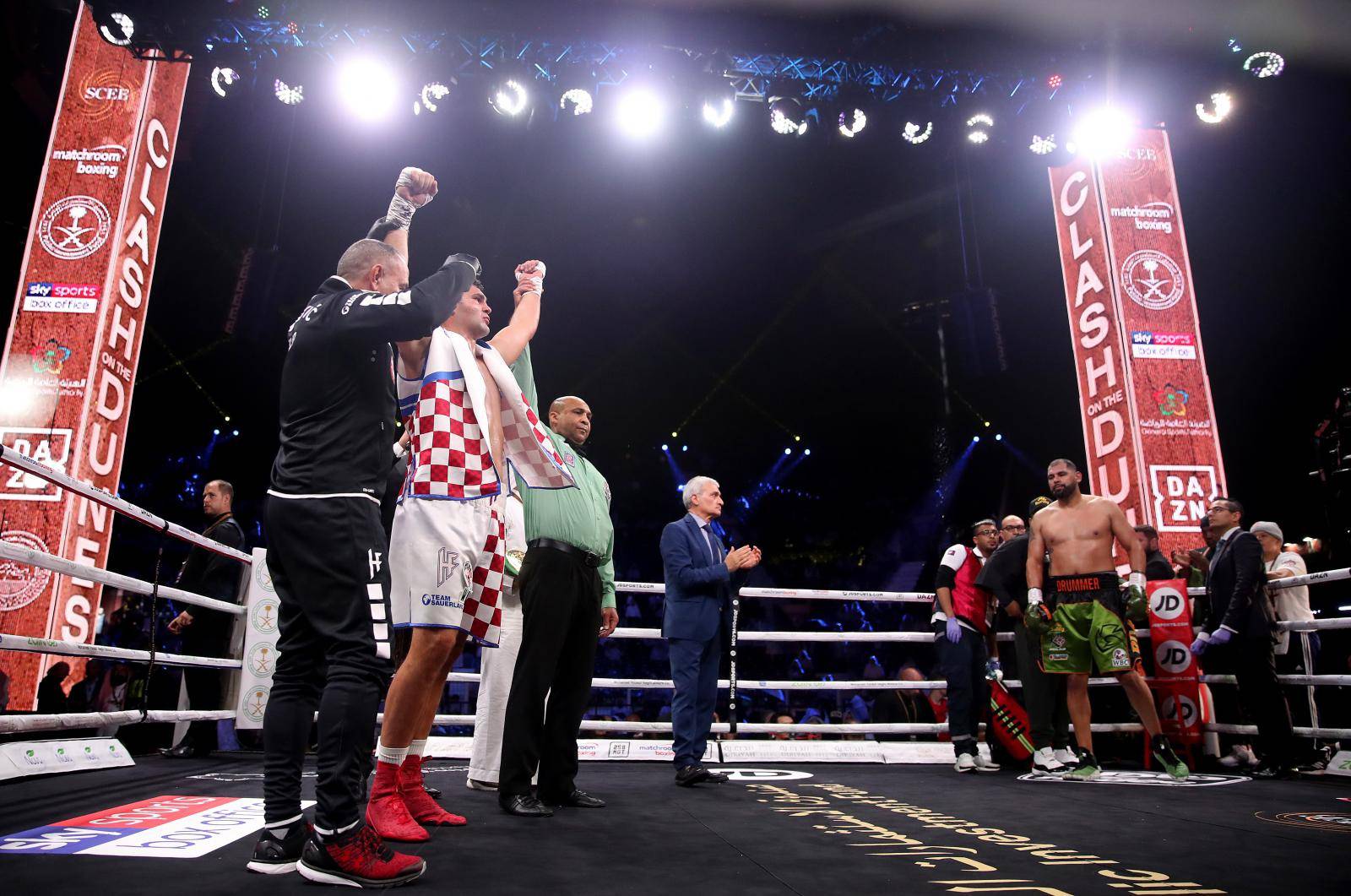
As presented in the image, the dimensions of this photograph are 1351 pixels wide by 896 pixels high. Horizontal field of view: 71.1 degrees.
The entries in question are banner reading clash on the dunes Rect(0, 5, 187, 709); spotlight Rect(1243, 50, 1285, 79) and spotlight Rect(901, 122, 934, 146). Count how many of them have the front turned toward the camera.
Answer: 3

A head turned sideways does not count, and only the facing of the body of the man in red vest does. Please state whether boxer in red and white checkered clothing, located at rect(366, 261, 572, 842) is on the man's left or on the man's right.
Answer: on the man's right

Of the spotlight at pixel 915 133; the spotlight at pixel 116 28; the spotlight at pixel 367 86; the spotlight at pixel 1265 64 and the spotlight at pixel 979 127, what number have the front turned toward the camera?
5

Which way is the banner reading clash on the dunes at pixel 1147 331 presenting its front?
toward the camera

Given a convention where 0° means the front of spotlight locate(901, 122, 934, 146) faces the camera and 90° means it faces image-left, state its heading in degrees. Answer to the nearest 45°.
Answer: approximately 0°

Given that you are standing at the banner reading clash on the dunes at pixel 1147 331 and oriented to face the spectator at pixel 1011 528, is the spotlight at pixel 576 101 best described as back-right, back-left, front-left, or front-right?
front-right

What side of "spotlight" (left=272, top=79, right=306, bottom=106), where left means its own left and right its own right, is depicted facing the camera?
front

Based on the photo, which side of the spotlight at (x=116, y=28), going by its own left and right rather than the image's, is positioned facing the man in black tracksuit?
front

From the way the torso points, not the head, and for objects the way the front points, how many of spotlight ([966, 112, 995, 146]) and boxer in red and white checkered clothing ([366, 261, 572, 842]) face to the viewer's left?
0

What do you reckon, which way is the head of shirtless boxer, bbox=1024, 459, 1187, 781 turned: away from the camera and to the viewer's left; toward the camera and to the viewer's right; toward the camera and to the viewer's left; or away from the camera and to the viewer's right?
toward the camera and to the viewer's left

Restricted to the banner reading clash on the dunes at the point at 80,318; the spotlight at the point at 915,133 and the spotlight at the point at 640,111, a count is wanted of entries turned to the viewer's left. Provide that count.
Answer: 0

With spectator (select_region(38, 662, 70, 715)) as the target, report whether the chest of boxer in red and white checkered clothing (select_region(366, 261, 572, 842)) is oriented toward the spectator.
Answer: no

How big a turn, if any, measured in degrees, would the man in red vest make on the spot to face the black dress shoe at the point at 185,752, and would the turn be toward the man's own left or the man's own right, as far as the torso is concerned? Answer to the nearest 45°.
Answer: approximately 90° to the man's own right

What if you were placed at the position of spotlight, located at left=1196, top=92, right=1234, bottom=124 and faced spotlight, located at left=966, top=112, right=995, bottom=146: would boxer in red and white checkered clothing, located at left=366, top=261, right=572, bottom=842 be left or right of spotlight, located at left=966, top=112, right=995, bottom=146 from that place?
left

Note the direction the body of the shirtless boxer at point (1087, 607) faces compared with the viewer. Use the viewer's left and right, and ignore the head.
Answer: facing the viewer

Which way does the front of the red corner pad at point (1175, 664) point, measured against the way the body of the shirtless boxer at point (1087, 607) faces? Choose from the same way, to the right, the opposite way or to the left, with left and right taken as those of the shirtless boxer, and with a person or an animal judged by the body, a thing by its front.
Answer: the same way
